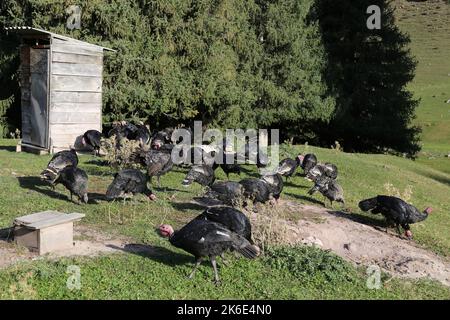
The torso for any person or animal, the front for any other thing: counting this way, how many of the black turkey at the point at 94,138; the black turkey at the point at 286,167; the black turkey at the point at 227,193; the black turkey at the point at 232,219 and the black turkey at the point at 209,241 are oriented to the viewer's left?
2

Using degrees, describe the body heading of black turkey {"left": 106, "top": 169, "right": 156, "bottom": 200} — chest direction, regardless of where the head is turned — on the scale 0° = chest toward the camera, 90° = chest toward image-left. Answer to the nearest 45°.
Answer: approximately 270°

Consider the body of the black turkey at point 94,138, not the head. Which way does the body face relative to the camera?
to the viewer's left

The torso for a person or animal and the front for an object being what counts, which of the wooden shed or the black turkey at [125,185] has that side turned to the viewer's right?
the black turkey

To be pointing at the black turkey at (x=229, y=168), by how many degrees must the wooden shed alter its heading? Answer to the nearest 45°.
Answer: approximately 90° to its left

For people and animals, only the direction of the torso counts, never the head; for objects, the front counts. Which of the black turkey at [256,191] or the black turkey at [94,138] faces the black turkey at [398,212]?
the black turkey at [256,191]

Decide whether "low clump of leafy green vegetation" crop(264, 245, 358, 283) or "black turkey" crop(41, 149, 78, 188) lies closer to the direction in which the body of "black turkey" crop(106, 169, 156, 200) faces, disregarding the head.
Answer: the low clump of leafy green vegetation

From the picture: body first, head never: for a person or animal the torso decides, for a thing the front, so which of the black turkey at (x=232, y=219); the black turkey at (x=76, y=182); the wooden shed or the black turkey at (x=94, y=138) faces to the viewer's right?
the black turkey at (x=232, y=219)

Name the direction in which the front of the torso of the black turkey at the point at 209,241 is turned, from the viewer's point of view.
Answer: to the viewer's left

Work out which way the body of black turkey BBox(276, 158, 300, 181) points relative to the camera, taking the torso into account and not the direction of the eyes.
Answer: to the viewer's right
